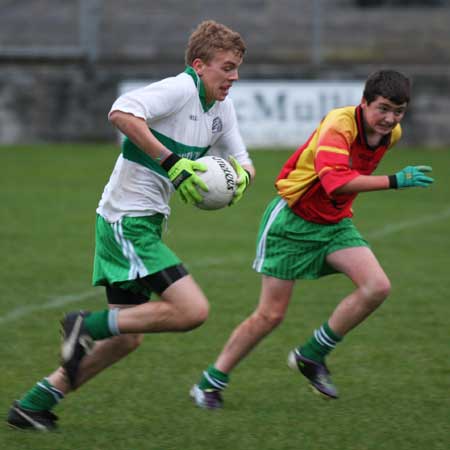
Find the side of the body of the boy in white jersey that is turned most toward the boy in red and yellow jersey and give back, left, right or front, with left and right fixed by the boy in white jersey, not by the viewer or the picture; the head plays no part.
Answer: left

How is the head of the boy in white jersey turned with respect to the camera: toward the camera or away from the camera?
toward the camera

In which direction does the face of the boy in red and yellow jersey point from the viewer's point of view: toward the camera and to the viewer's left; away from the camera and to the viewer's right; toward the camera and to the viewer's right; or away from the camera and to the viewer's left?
toward the camera and to the viewer's right

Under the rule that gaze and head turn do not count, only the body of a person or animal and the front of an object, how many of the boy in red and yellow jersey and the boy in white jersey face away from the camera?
0

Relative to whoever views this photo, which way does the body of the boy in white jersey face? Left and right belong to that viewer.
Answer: facing the viewer and to the right of the viewer

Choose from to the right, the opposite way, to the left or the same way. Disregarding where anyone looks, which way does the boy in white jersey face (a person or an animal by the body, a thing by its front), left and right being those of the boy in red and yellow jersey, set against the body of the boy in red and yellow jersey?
the same way

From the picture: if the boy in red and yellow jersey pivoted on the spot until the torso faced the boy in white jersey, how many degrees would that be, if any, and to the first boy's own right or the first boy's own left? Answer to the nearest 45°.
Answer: approximately 90° to the first boy's own right
